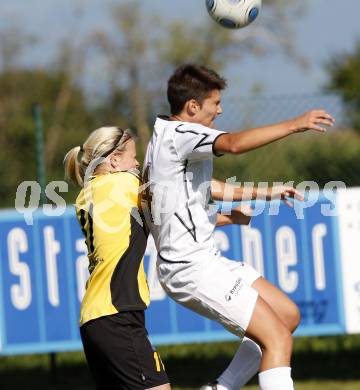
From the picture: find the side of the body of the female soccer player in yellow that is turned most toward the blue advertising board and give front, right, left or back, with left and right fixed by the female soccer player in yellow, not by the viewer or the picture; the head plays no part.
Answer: left

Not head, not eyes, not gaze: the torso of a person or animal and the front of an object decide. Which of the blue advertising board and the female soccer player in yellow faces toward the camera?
the blue advertising board

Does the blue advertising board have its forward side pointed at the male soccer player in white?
yes

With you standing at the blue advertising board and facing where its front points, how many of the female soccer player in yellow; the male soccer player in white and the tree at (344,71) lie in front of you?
2

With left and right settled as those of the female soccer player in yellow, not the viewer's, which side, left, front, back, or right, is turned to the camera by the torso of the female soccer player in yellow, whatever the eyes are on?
right

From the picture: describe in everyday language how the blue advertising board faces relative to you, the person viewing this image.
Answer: facing the viewer

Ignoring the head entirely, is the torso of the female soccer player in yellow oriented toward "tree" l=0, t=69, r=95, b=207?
no

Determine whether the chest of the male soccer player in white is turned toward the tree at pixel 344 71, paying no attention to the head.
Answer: no

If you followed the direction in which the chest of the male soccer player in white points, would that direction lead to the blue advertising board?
no

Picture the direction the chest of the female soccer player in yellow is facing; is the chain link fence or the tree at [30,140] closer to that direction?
the chain link fence

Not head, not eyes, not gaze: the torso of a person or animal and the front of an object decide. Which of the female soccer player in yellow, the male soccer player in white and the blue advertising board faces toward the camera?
the blue advertising board
